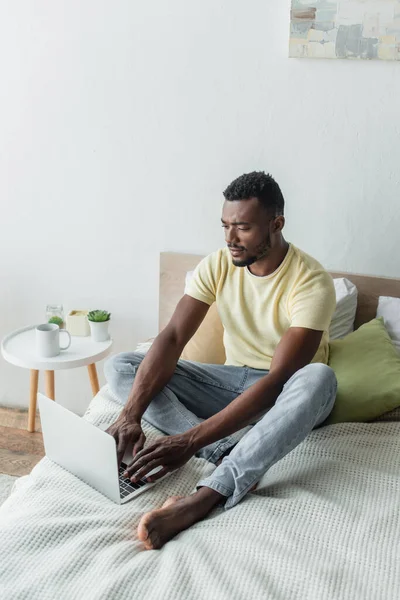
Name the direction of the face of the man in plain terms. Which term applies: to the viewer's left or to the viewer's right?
to the viewer's left

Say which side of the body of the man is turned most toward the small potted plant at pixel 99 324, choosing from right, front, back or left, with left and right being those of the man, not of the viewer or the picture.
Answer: right

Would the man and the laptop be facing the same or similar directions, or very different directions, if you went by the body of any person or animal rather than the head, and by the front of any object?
very different directions

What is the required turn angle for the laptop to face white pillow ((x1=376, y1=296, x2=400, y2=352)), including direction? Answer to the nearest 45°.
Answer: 0° — it already faces it

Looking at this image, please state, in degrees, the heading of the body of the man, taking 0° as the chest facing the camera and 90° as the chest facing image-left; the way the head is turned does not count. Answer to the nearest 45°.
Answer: approximately 45°

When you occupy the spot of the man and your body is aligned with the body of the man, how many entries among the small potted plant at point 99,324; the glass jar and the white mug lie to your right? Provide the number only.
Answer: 3

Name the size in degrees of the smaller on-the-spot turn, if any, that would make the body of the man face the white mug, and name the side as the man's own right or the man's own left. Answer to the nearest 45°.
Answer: approximately 90° to the man's own right

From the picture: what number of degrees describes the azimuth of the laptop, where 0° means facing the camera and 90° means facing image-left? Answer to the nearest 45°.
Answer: approximately 225°

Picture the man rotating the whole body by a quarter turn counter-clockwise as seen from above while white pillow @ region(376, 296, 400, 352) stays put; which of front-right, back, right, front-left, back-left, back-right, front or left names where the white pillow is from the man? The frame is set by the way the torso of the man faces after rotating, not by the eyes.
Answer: left
